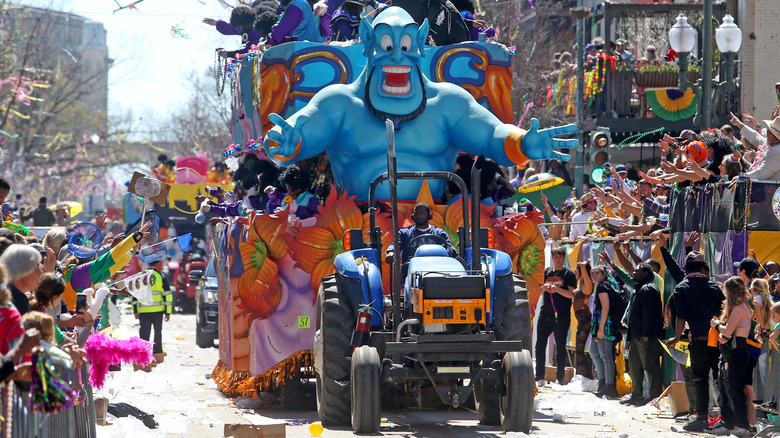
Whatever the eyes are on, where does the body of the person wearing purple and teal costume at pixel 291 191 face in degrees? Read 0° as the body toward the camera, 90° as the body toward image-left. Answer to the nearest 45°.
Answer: approximately 45°

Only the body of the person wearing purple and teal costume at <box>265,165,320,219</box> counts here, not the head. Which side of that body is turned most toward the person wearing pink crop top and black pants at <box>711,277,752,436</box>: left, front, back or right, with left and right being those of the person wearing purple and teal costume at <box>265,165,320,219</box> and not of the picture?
left

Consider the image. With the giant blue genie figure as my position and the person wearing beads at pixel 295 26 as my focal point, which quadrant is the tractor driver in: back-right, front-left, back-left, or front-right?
back-left

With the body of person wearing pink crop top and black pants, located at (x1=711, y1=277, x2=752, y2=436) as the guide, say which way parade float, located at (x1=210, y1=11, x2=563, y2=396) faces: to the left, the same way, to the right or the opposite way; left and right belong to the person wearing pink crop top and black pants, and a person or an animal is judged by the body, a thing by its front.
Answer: to the left

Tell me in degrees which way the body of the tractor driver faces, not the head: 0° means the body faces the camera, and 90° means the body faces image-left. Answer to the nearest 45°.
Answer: approximately 0°

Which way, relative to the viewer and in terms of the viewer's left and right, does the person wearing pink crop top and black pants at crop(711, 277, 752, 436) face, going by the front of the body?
facing to the left of the viewer

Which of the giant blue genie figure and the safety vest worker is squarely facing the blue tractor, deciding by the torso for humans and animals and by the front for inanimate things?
the giant blue genie figure

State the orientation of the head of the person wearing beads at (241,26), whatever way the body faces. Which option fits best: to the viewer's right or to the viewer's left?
to the viewer's left

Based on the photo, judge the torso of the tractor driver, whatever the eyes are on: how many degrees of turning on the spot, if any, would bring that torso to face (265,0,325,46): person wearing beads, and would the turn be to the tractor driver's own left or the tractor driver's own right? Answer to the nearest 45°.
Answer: approximately 135° to the tractor driver's own right

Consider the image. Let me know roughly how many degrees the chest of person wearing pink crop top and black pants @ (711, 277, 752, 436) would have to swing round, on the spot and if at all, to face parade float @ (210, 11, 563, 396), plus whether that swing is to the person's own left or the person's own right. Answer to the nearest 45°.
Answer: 0° — they already face it
